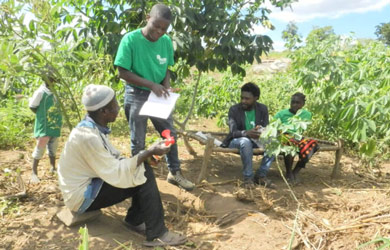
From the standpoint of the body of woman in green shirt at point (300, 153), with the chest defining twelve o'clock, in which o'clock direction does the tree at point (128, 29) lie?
The tree is roughly at 3 o'clock from the woman in green shirt.

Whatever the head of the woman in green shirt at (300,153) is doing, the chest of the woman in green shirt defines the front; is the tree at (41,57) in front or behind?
in front

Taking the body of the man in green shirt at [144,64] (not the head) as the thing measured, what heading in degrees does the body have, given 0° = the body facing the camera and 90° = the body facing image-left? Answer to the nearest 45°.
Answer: approximately 315°

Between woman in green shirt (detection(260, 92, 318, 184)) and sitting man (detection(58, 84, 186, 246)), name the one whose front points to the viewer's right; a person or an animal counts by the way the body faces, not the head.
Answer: the sitting man

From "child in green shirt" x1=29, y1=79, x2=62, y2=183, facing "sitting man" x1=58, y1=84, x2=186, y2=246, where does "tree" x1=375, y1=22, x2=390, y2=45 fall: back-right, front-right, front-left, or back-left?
back-left

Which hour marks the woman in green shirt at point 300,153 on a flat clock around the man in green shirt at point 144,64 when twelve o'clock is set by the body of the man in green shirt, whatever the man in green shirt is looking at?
The woman in green shirt is roughly at 10 o'clock from the man in green shirt.

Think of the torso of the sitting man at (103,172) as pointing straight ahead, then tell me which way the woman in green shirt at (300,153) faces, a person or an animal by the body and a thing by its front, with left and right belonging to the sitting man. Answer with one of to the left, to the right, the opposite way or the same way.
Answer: to the right

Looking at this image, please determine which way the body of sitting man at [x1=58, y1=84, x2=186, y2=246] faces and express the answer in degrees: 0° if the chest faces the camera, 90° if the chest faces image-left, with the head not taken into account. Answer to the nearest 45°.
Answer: approximately 270°

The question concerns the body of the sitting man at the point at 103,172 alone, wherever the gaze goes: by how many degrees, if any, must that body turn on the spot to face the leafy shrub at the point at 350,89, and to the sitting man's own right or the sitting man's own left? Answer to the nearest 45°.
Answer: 0° — they already face it

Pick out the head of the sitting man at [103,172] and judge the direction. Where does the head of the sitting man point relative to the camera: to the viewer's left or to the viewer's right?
to the viewer's right

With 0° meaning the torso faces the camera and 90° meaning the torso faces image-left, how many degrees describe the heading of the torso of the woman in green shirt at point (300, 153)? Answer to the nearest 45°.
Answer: approximately 45°
